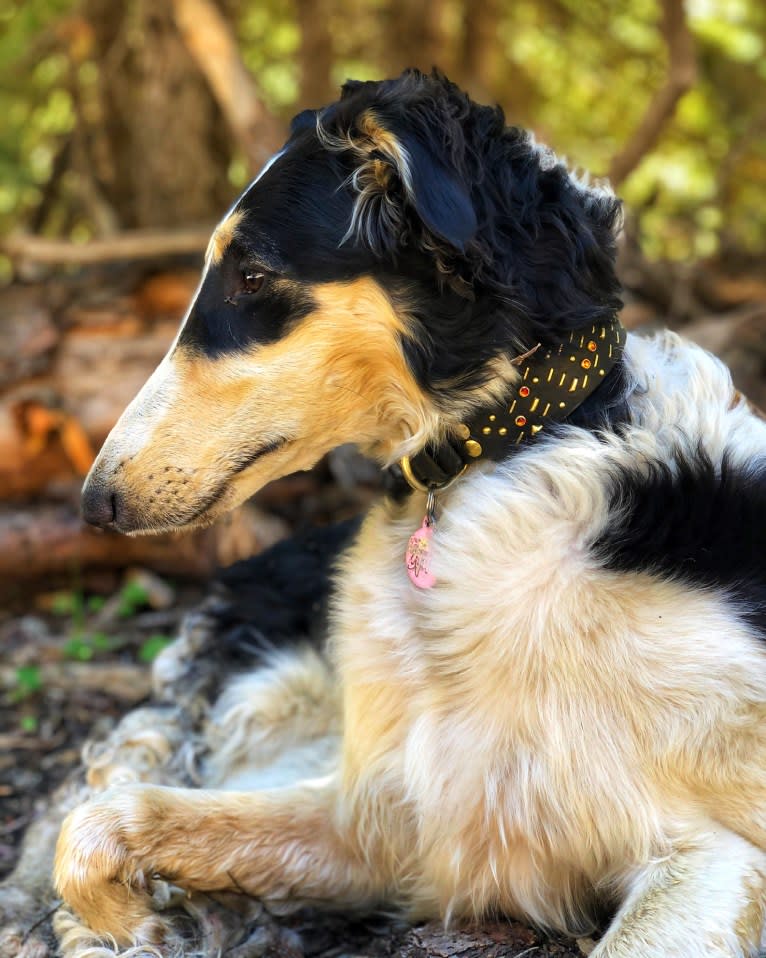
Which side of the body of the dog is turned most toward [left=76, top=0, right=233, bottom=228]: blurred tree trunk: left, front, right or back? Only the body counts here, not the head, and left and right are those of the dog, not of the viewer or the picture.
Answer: right

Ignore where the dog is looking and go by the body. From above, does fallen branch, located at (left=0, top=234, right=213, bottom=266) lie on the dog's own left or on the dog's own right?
on the dog's own right

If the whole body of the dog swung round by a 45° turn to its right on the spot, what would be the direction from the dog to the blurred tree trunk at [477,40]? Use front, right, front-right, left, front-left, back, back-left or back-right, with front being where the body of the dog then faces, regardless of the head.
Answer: right

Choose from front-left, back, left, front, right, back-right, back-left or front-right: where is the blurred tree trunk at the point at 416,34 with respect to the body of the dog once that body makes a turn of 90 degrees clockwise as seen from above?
front-right

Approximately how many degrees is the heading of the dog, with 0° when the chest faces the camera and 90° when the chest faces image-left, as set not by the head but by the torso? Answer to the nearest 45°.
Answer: approximately 45°

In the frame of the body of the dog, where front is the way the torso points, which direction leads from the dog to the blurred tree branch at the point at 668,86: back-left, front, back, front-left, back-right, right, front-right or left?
back-right

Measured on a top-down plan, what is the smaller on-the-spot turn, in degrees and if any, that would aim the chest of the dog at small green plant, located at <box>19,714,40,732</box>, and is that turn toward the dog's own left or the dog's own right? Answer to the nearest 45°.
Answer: approximately 90° to the dog's own right

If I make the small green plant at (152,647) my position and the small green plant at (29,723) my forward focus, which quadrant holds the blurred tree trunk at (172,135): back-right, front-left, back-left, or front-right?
back-right
